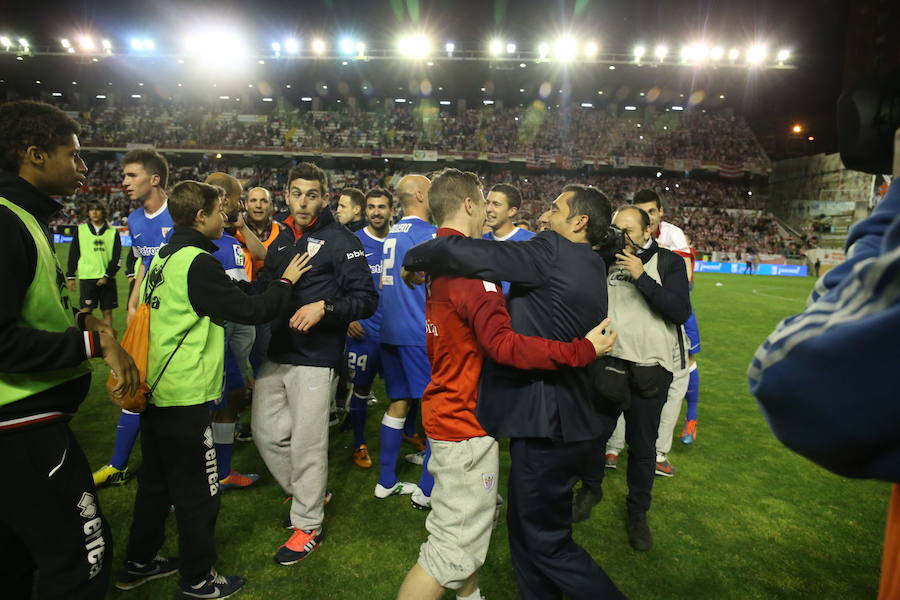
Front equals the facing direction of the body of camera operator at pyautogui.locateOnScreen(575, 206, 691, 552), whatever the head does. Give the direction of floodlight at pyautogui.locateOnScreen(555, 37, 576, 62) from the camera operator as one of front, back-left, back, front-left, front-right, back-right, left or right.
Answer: back-right

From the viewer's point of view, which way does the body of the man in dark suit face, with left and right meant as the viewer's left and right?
facing to the left of the viewer

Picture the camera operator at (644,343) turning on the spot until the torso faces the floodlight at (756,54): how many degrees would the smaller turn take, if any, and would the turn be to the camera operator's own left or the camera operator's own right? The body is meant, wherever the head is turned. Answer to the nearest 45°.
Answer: approximately 135° to the camera operator's own right

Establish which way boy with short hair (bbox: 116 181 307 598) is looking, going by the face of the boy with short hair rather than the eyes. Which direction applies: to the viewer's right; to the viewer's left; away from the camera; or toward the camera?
to the viewer's right

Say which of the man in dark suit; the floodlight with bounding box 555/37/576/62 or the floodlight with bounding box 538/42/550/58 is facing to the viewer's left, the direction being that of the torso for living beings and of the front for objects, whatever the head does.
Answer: the man in dark suit

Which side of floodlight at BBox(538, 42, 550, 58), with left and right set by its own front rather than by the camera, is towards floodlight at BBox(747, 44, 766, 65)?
left

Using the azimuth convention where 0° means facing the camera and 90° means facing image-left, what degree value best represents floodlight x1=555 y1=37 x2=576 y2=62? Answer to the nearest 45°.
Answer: approximately 0°

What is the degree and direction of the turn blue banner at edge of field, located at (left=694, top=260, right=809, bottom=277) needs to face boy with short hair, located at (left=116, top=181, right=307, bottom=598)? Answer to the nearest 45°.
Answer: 0° — it already faces them

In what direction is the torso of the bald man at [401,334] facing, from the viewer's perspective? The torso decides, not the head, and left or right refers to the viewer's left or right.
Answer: facing away from the viewer and to the right of the viewer

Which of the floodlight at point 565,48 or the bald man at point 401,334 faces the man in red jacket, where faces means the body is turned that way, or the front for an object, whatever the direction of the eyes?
the floodlight

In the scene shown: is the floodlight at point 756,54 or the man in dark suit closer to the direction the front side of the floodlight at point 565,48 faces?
the man in dark suit
